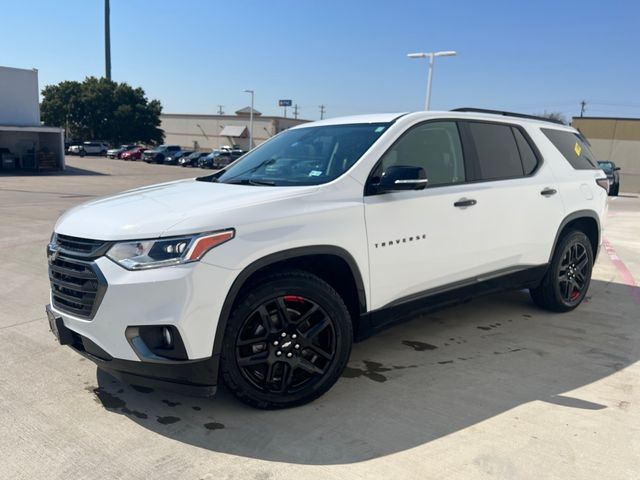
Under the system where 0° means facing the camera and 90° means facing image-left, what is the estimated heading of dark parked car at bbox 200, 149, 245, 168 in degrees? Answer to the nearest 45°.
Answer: approximately 45°

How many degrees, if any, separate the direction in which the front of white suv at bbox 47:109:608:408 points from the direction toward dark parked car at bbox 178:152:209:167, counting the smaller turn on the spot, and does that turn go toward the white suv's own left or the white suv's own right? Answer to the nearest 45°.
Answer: approximately 135° to the white suv's own right

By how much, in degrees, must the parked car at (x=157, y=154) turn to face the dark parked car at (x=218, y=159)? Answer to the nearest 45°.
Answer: approximately 90° to its left

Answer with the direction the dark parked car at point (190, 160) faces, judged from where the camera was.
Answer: facing the viewer and to the left of the viewer

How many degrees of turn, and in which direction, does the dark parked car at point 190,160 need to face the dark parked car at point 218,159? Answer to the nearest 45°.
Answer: approximately 90° to its left

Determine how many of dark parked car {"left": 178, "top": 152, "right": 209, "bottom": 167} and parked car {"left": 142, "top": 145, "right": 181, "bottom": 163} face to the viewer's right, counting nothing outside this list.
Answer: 0

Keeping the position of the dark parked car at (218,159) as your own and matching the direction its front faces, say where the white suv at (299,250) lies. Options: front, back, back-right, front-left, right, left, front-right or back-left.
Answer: front-left

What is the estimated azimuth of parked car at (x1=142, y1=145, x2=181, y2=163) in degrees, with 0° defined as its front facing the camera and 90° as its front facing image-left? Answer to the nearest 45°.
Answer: approximately 45°

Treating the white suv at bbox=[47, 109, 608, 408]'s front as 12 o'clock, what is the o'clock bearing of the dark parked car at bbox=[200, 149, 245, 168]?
The dark parked car is roughly at 4 o'clock from the white suv.

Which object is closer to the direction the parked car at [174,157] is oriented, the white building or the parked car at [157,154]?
the white building
